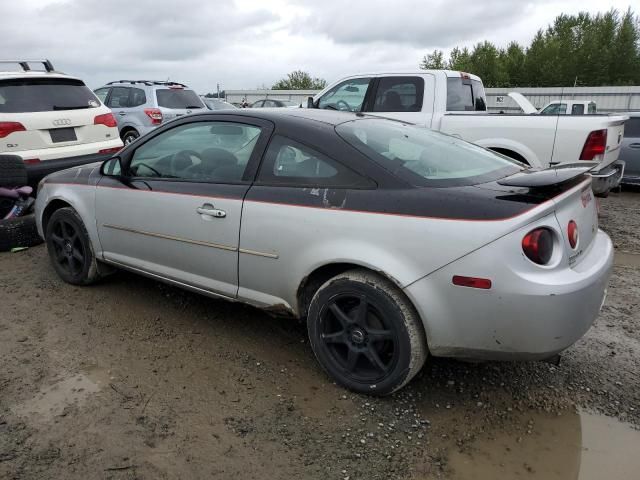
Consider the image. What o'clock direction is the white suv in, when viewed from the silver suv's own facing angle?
The white suv is roughly at 8 o'clock from the silver suv.

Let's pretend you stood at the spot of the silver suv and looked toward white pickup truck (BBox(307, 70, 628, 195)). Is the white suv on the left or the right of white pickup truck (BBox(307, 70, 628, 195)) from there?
right

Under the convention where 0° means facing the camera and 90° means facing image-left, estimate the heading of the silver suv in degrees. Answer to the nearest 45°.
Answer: approximately 135°

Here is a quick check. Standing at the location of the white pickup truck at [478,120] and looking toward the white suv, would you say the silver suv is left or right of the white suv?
right

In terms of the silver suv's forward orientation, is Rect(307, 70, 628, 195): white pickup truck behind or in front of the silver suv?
behind
